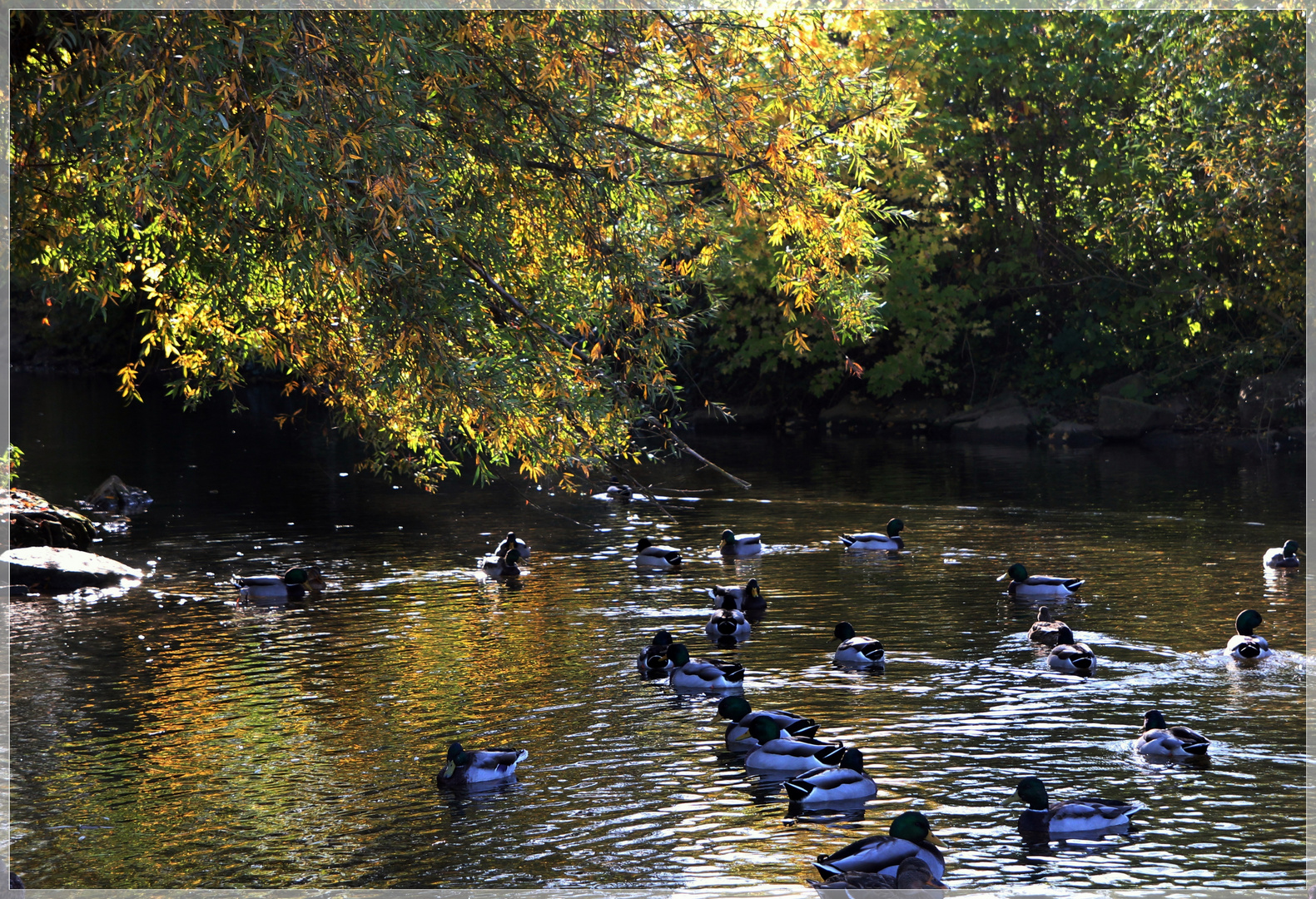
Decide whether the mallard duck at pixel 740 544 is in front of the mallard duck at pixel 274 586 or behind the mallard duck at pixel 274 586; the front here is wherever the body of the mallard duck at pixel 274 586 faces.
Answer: in front

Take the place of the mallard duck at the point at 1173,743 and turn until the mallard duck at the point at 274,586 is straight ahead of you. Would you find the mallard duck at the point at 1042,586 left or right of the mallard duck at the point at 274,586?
right

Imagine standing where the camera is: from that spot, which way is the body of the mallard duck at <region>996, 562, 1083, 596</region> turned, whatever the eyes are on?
to the viewer's left

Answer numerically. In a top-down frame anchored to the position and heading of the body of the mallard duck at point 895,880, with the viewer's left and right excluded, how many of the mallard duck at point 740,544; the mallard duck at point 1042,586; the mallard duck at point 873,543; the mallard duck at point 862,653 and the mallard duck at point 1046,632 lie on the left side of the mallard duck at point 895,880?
5

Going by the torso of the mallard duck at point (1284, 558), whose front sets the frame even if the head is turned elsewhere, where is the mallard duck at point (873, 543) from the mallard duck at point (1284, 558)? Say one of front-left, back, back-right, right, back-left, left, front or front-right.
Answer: back

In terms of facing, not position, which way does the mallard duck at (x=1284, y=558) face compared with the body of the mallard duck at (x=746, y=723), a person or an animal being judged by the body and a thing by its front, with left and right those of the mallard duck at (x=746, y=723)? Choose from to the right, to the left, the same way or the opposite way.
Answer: the opposite way

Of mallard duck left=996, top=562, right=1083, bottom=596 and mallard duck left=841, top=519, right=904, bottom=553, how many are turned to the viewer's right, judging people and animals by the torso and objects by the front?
1

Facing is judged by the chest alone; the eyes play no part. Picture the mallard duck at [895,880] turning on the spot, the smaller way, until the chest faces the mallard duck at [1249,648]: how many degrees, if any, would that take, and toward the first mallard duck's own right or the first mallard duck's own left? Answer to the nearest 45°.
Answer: approximately 45° to the first mallard duck's own left

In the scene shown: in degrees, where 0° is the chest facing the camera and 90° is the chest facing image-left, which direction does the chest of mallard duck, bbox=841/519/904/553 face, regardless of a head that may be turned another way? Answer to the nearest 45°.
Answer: approximately 270°

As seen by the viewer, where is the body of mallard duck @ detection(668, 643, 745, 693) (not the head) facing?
to the viewer's left

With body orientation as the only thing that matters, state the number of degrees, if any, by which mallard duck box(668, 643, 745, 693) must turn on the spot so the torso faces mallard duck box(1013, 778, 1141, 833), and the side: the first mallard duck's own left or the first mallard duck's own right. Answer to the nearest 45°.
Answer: approximately 135° to the first mallard duck's own left

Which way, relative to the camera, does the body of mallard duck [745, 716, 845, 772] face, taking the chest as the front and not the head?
to the viewer's left

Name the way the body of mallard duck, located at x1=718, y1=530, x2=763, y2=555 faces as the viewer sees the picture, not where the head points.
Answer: to the viewer's left

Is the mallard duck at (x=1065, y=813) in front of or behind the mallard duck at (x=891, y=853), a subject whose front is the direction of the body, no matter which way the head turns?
in front

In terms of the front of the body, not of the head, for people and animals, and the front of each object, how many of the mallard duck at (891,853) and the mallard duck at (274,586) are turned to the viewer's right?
2

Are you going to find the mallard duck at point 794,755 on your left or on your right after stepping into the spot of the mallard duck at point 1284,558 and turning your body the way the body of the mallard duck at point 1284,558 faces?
on your right
